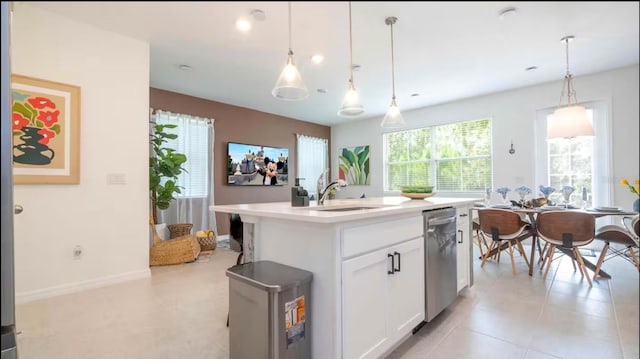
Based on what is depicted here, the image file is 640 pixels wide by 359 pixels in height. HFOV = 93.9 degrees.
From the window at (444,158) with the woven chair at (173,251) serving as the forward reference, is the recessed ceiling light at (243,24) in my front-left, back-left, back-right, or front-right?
front-left

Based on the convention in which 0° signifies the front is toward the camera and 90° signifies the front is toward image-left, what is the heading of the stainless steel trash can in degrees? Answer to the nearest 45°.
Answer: approximately 315°

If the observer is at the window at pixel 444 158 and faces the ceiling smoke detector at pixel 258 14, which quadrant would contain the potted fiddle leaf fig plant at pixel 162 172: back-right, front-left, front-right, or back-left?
front-right

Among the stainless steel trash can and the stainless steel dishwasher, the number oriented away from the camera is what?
0

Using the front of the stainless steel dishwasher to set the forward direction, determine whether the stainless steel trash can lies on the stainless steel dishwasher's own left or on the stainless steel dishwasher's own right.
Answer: on the stainless steel dishwasher's own right

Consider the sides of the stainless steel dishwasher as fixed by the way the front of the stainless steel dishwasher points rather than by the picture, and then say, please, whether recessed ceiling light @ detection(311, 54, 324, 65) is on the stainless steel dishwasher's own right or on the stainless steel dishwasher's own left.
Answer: on the stainless steel dishwasher's own right

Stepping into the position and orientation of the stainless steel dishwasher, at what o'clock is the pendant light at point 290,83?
The pendant light is roughly at 4 o'clock from the stainless steel dishwasher.

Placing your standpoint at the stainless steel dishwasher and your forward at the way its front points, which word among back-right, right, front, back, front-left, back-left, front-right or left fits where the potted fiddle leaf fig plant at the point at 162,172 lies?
back-right

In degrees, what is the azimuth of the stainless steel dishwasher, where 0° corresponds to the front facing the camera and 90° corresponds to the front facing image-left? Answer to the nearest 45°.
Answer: approximately 315°
